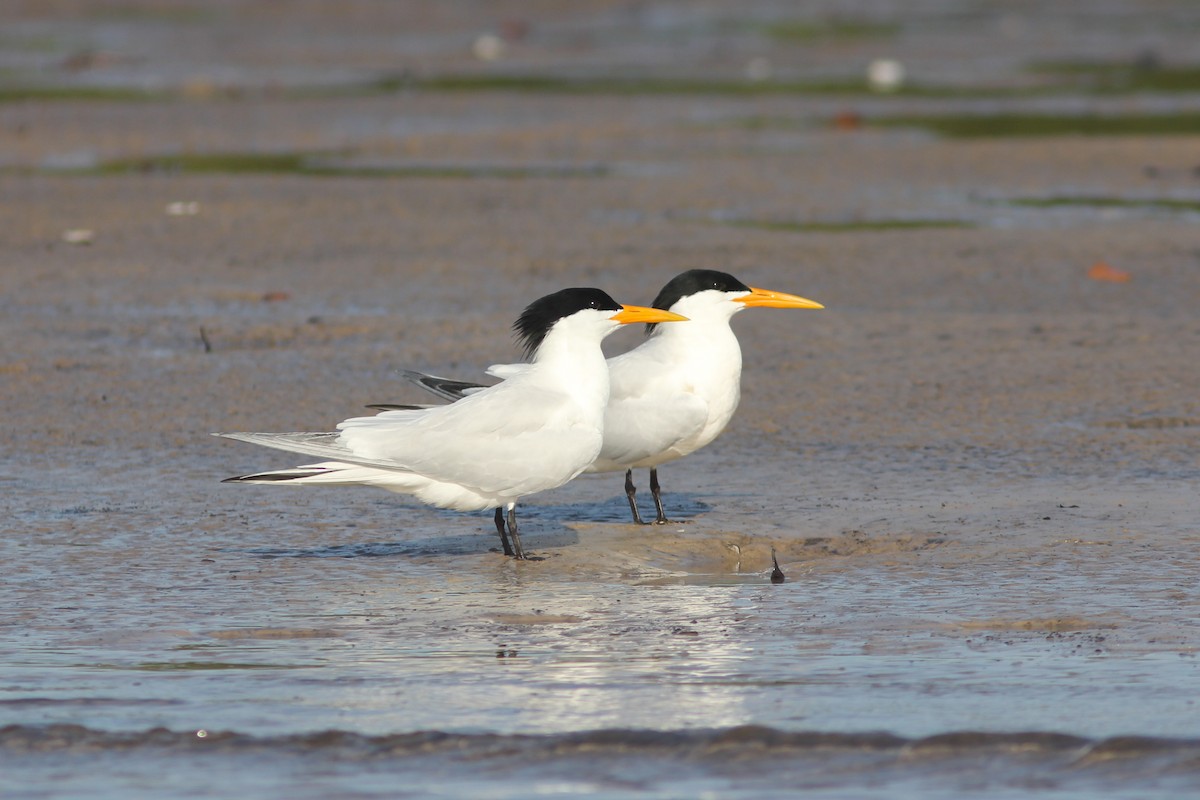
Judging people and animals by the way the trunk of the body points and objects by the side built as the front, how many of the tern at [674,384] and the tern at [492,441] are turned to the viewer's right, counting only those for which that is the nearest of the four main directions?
2

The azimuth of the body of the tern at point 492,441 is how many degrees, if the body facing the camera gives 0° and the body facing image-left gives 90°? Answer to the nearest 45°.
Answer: approximately 270°

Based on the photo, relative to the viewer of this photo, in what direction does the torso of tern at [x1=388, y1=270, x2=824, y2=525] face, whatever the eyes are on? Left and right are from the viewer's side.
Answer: facing to the right of the viewer

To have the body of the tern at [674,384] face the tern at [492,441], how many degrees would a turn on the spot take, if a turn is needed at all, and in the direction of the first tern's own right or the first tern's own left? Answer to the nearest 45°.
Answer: approximately 135° to the first tern's own right

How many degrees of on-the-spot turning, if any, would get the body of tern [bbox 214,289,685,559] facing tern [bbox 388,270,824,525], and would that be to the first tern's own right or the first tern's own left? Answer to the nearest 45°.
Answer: approximately 45° to the first tern's own left
